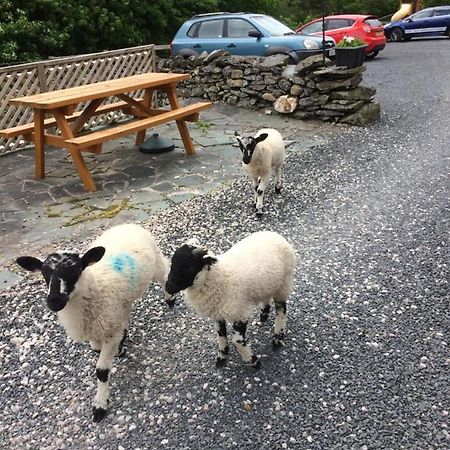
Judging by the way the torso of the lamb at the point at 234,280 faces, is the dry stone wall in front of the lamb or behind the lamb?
behind

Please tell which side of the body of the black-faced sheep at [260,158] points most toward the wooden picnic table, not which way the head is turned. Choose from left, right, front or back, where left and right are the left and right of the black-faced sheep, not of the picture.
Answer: right

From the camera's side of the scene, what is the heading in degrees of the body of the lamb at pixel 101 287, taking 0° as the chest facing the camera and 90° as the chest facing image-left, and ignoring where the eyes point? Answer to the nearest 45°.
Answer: approximately 45°

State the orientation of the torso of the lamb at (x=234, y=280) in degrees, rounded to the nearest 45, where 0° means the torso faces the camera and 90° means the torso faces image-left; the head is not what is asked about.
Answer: approximately 45°

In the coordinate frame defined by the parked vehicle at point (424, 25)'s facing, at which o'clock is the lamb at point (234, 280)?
The lamb is roughly at 9 o'clock from the parked vehicle.

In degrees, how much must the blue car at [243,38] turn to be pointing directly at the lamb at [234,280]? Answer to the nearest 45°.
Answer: approximately 45° to its right

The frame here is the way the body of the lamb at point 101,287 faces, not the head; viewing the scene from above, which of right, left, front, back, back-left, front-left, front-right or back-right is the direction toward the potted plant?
back

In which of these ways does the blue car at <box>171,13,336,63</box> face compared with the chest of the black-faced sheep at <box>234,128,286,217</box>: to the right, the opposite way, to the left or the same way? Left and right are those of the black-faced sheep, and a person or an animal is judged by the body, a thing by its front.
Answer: to the left

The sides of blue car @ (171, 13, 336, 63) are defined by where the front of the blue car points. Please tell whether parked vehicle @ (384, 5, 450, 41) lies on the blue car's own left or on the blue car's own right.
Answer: on the blue car's own left

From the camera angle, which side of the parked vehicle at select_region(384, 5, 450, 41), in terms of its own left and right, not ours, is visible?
left

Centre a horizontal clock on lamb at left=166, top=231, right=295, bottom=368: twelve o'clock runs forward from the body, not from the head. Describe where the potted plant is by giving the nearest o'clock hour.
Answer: The potted plant is roughly at 5 o'clock from the lamb.

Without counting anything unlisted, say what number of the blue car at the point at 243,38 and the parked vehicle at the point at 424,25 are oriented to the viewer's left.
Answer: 1
